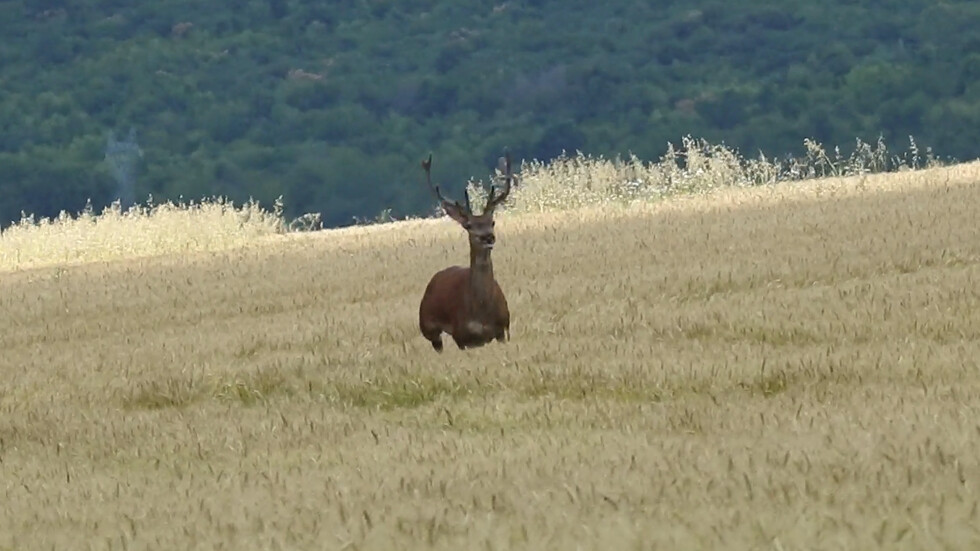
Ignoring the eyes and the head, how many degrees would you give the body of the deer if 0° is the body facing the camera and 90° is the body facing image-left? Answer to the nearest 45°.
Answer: approximately 315°
